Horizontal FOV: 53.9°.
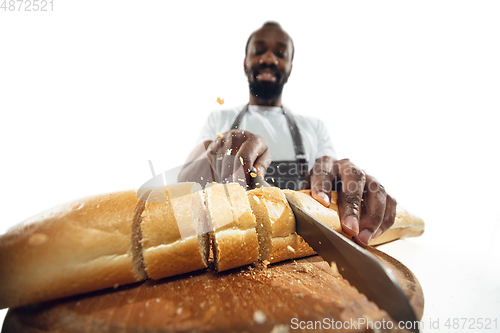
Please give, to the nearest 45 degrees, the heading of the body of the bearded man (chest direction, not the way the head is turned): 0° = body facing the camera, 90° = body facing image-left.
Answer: approximately 0°

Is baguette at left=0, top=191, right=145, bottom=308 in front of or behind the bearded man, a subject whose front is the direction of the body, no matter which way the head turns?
in front

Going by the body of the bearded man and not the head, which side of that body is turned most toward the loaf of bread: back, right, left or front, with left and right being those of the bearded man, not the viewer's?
front

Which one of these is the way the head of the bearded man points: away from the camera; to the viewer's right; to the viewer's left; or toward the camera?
toward the camera

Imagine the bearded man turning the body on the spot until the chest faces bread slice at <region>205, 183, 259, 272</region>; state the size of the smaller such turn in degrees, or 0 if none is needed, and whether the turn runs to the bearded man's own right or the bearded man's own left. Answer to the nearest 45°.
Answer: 0° — they already face it

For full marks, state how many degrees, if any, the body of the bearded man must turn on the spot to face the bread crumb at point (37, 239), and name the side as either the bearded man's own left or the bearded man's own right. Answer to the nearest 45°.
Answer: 0° — they already face it

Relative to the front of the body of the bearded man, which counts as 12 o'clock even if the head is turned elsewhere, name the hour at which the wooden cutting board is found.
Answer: The wooden cutting board is roughly at 12 o'clock from the bearded man.

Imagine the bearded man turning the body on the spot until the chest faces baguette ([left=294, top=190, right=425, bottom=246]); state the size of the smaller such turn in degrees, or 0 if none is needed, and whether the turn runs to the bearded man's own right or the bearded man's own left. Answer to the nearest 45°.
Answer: approximately 45° to the bearded man's own left

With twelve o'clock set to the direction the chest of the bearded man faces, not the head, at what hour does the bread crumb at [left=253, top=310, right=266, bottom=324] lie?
The bread crumb is roughly at 12 o'clock from the bearded man.

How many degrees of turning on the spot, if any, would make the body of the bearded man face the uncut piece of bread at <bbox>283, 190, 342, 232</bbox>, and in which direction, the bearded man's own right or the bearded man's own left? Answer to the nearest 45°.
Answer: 0° — they already face it

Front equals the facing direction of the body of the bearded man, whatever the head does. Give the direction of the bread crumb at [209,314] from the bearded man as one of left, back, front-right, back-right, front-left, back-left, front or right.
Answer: front

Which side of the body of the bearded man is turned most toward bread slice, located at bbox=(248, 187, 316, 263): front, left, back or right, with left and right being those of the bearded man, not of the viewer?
front
